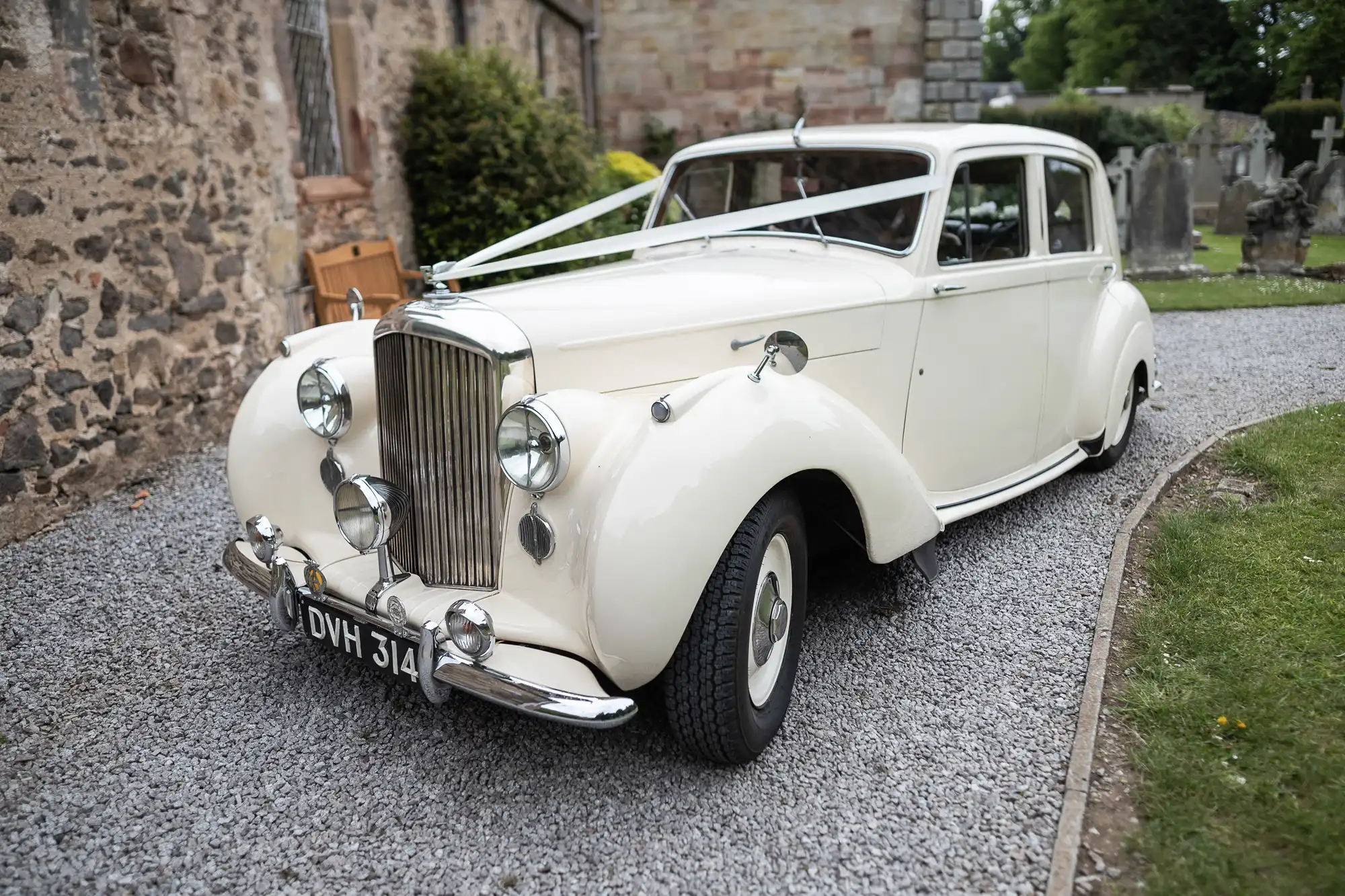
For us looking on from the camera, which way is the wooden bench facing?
facing the viewer and to the right of the viewer

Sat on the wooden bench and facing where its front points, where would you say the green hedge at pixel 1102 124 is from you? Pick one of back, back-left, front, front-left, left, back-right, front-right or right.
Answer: left

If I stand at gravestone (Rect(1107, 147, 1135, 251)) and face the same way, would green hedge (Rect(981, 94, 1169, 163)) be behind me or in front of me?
behind

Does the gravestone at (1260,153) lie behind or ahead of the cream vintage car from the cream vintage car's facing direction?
behind

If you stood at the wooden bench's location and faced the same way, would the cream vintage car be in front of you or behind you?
in front

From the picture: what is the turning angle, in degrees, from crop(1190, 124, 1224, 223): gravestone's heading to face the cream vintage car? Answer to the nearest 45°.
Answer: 0° — it already faces it

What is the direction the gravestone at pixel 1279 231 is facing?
toward the camera

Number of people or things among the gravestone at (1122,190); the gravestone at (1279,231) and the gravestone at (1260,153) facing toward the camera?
3

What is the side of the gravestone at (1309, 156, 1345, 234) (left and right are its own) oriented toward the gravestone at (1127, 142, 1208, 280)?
front

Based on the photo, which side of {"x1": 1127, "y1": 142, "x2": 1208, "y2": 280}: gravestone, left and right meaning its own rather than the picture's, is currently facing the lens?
front

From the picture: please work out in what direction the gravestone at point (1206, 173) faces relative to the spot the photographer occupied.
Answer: facing the viewer
